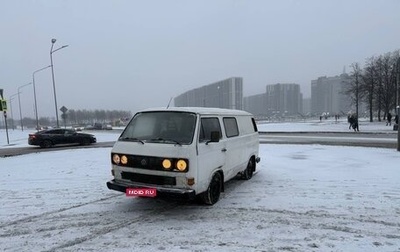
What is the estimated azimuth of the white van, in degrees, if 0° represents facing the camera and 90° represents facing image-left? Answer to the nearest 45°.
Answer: approximately 45°

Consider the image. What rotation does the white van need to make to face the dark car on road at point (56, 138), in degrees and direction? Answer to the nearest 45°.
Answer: approximately 90° to its right
